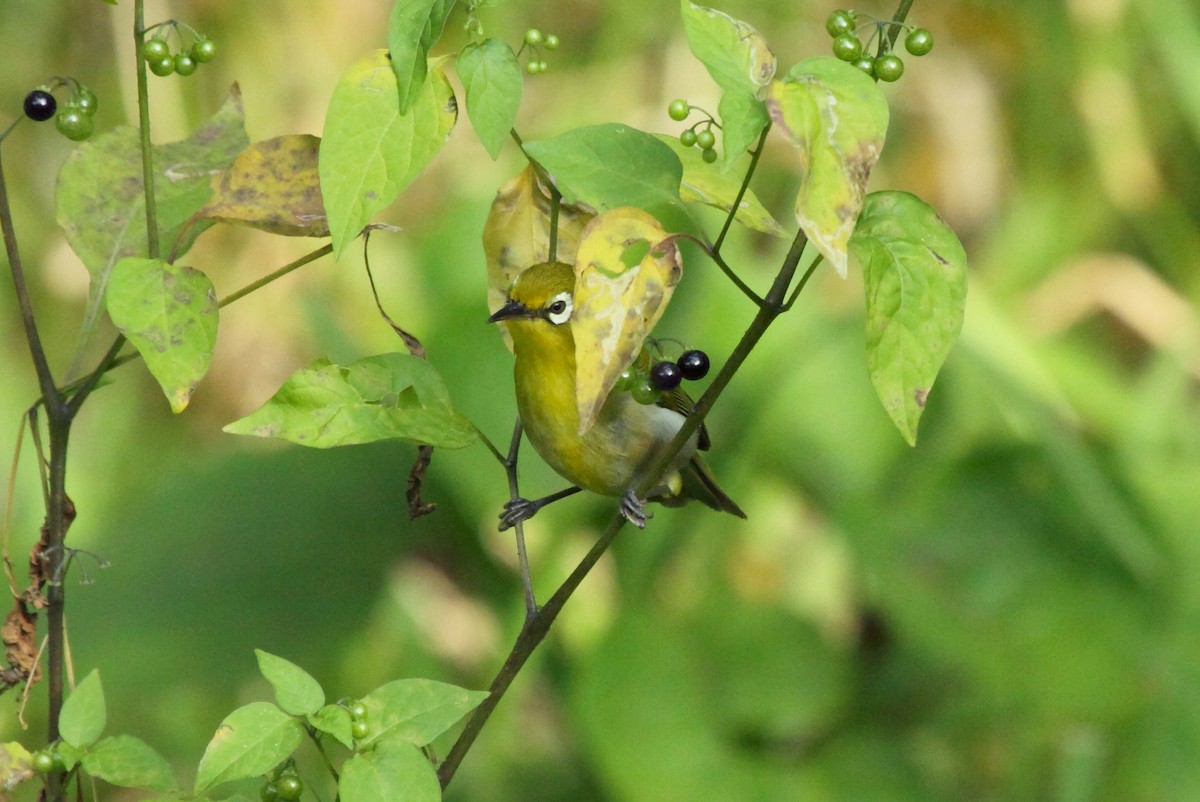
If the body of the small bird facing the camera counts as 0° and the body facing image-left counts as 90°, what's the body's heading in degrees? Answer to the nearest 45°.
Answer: approximately 90°

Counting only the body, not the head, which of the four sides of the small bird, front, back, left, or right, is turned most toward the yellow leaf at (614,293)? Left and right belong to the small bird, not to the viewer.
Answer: left
